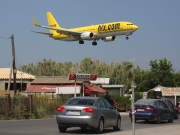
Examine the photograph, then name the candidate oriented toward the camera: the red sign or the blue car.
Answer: the red sign

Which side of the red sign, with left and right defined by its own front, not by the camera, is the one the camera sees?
front

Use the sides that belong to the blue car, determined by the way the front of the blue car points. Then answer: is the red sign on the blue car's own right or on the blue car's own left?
on the blue car's own left

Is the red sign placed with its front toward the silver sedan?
yes

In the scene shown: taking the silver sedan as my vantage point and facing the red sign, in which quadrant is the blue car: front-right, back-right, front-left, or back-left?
front-right

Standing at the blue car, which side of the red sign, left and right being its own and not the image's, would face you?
front

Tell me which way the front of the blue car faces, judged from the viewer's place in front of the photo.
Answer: facing away from the viewer and to the right of the viewer

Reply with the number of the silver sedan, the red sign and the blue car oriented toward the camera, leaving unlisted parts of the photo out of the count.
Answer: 1

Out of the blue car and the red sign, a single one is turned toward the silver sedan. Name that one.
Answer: the red sign

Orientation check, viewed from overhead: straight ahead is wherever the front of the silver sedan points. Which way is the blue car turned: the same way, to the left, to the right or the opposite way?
the same way

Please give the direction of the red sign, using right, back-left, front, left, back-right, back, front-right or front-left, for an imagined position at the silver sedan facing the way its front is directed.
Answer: front-left

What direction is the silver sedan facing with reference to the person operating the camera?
facing away from the viewer and to the right of the viewer

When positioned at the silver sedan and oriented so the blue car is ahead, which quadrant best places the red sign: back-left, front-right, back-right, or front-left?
front-left

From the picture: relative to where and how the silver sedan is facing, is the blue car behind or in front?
in front
